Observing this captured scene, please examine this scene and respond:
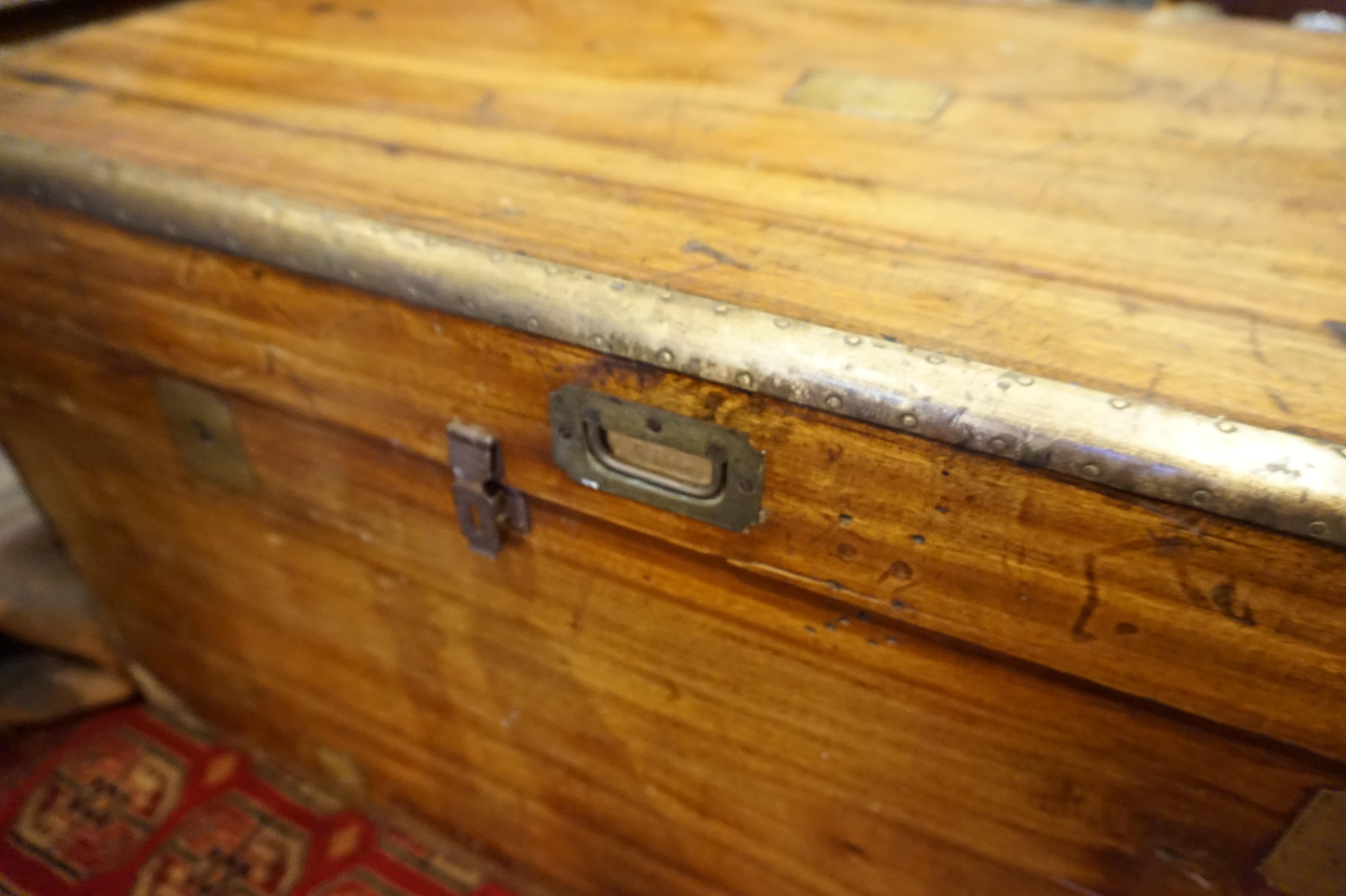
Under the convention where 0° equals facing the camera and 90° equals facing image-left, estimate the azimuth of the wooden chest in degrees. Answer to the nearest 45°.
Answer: approximately 45°
